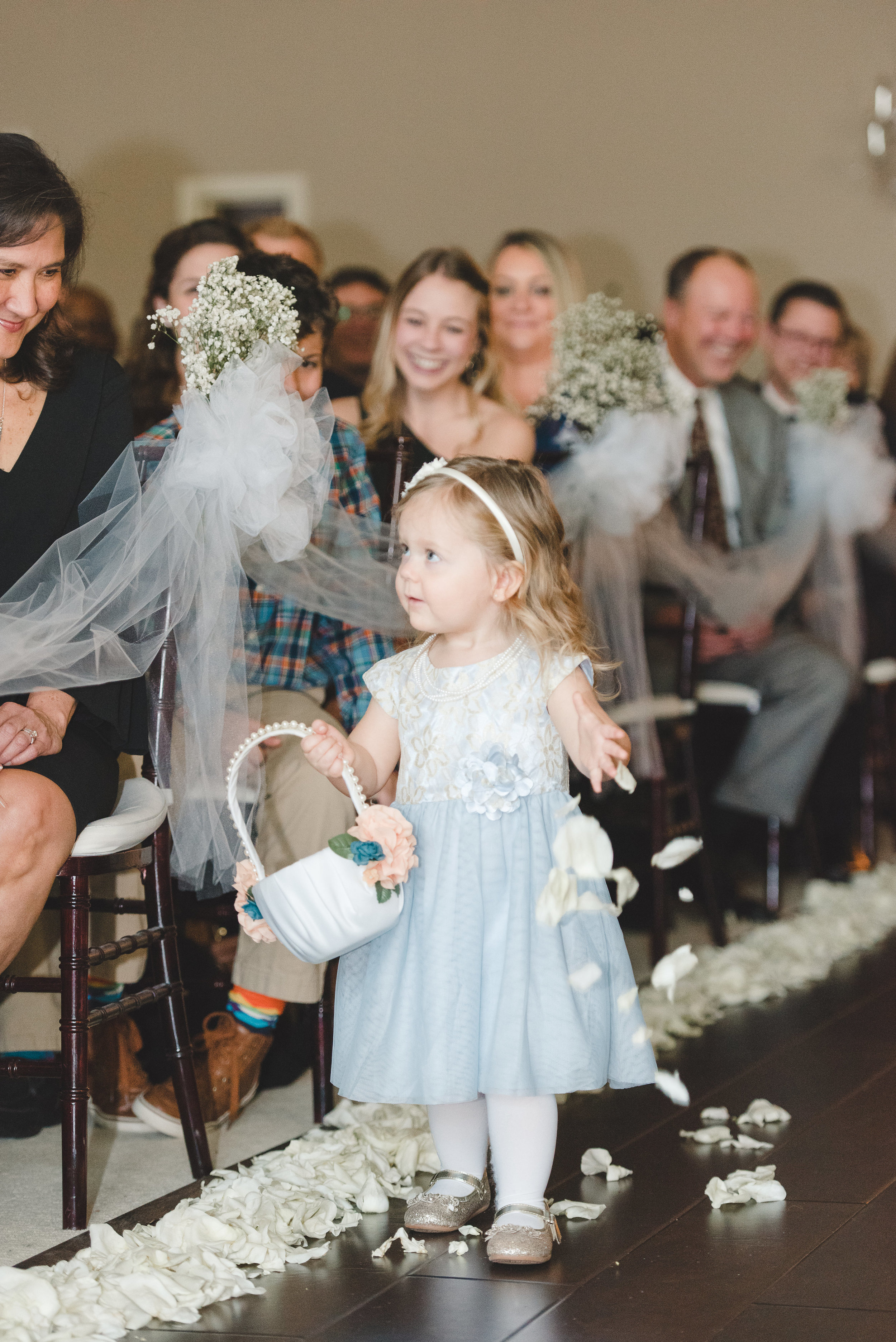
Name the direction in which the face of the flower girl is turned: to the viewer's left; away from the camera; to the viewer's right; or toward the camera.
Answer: to the viewer's left

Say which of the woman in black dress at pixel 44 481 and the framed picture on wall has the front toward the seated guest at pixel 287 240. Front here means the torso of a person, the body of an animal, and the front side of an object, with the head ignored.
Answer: the framed picture on wall

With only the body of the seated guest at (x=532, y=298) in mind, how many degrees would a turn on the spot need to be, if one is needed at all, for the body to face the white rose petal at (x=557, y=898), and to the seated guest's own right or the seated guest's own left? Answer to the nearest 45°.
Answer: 0° — they already face it

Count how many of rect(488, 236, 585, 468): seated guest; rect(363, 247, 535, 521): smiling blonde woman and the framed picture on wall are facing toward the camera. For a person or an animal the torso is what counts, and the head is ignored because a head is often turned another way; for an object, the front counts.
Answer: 3

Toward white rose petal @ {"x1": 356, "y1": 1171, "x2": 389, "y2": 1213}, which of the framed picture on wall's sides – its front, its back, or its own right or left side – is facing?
front

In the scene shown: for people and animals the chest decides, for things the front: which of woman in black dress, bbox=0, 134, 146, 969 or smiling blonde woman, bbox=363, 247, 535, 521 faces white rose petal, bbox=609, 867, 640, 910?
the smiling blonde woman

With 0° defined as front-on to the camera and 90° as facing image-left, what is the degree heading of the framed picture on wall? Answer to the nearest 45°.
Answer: approximately 0°

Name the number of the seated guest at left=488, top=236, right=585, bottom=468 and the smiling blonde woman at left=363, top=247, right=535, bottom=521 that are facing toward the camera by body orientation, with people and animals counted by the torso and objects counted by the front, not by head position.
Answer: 2

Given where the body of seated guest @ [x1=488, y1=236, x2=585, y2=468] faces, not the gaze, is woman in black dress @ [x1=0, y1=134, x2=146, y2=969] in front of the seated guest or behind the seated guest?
in front

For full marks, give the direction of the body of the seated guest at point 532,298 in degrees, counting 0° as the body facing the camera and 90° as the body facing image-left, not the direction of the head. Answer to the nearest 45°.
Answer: approximately 0°

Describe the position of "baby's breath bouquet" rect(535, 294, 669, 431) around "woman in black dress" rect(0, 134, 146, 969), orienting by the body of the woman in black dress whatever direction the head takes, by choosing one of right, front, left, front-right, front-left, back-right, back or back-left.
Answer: back
